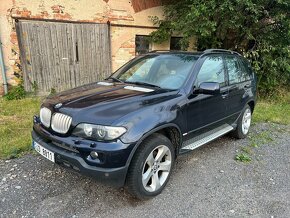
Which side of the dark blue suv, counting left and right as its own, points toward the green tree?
back

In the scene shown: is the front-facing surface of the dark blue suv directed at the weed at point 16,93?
no

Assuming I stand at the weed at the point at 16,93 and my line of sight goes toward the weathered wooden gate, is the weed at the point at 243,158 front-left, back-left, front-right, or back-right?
front-right

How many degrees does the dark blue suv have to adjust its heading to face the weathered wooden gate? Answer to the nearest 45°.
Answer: approximately 90° to its right

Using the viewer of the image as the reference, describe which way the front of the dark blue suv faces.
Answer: facing the viewer and to the left of the viewer
